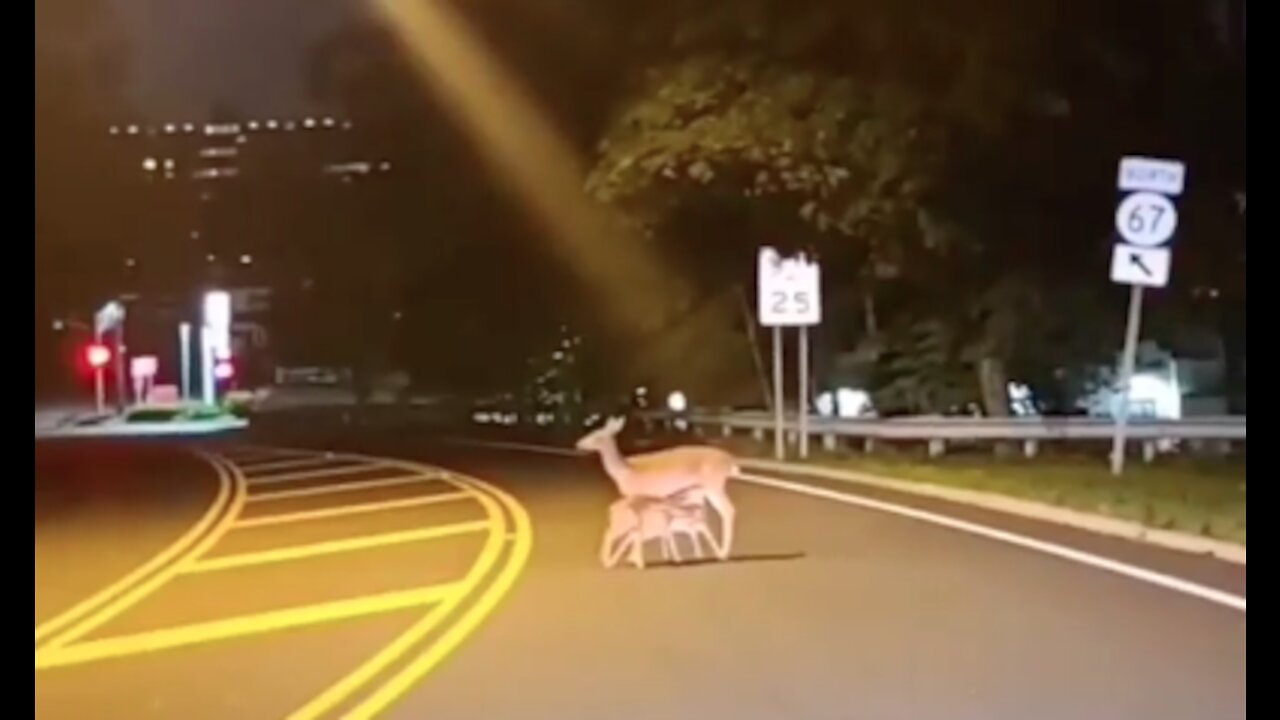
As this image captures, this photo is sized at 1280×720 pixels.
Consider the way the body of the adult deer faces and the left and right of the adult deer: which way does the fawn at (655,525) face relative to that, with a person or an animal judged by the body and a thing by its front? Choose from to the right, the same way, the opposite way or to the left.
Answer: the opposite way

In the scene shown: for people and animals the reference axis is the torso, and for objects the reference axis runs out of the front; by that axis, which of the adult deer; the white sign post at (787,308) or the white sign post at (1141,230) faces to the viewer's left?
the adult deer

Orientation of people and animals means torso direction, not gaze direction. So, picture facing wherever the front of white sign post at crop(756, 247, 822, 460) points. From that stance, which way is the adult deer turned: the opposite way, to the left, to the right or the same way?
to the right

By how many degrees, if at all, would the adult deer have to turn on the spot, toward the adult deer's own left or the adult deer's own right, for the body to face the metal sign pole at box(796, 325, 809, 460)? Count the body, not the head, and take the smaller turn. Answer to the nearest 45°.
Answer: approximately 90° to the adult deer's own right

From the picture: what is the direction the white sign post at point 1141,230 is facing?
toward the camera

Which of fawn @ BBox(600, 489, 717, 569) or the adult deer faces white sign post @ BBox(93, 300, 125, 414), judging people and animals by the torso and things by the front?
the adult deer

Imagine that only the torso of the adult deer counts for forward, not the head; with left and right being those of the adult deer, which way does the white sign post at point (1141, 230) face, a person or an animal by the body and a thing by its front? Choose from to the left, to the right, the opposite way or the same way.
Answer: to the left

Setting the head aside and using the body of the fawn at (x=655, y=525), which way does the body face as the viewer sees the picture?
to the viewer's right

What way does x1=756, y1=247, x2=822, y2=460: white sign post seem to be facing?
toward the camera

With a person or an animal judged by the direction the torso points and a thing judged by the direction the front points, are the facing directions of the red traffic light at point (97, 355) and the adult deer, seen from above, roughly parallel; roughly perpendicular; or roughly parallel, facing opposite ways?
roughly perpendicular

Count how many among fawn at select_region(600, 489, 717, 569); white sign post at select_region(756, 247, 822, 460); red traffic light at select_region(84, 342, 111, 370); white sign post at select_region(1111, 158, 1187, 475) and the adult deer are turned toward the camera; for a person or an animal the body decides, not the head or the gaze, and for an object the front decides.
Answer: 3

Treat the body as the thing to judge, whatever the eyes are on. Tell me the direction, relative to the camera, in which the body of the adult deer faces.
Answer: to the viewer's left

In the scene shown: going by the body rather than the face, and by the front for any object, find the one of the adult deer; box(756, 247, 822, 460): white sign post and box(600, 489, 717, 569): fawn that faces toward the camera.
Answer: the white sign post
